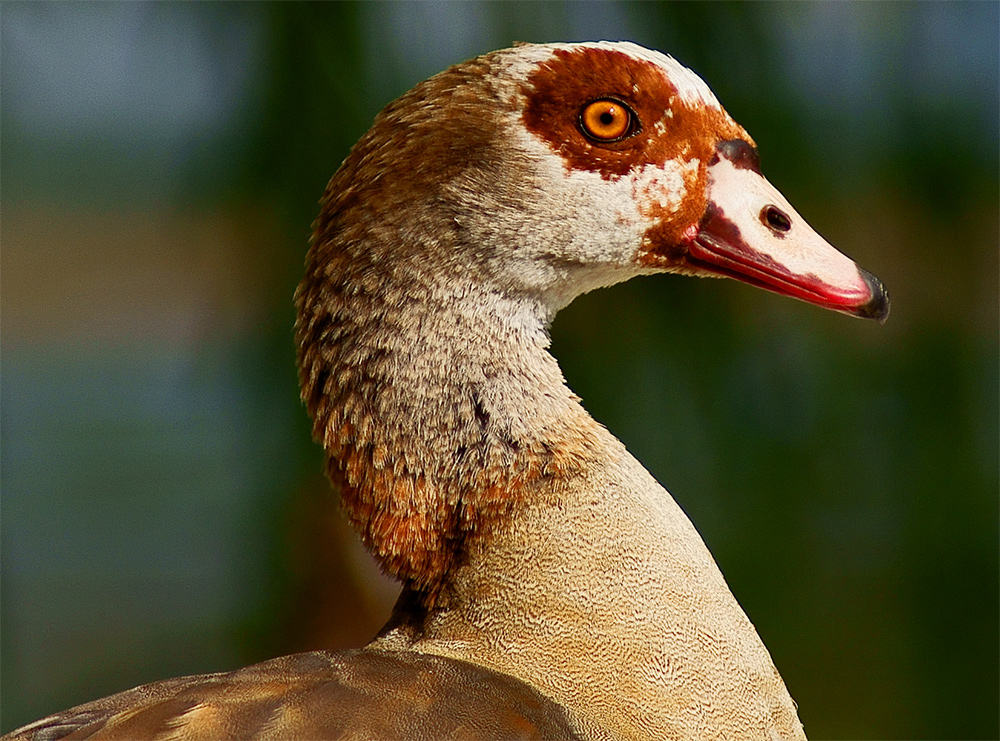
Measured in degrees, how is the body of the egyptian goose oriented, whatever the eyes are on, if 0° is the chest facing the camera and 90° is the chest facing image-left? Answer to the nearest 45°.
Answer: approximately 270°
